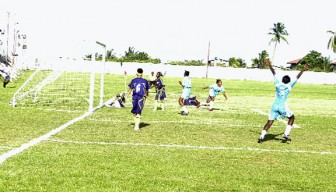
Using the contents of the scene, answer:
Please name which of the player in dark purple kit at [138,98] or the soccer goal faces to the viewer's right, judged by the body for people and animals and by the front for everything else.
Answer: the soccer goal

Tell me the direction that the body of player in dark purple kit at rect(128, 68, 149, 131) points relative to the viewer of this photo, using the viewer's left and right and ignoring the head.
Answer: facing away from the viewer

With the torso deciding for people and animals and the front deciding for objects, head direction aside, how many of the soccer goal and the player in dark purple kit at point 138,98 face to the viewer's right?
1

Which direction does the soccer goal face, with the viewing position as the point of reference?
facing to the right of the viewer

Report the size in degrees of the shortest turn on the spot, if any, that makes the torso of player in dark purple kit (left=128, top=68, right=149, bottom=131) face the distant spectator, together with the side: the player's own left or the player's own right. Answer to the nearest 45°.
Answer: approximately 45° to the player's own left
